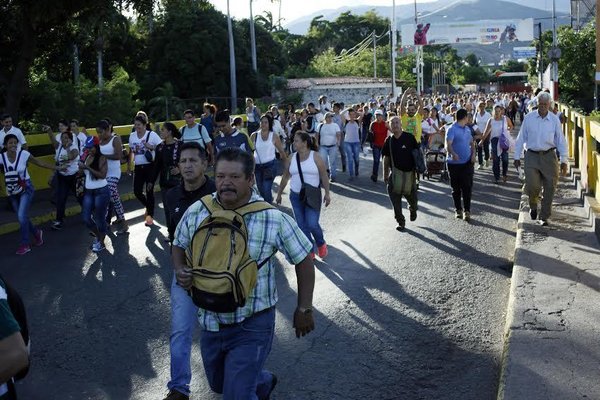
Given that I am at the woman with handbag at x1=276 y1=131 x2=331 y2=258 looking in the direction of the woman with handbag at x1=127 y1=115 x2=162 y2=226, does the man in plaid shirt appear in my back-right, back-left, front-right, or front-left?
back-left

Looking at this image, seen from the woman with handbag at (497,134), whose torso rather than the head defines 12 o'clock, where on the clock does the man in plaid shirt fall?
The man in plaid shirt is roughly at 12 o'clock from the woman with handbag.

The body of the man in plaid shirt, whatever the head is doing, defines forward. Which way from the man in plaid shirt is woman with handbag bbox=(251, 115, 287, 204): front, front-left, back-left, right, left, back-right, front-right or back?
back-right

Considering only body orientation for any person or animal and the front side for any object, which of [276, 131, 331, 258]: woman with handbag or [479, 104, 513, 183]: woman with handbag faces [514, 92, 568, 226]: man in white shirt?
[479, 104, 513, 183]: woman with handbag

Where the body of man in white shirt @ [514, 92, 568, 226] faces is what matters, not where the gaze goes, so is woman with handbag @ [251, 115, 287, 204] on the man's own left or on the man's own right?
on the man's own right

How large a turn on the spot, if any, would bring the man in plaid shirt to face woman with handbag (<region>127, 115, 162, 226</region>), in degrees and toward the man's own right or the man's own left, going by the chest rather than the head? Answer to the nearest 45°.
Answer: approximately 135° to the man's own right

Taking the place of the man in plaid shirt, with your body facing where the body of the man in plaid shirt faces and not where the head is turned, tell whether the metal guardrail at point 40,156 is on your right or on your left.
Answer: on your right

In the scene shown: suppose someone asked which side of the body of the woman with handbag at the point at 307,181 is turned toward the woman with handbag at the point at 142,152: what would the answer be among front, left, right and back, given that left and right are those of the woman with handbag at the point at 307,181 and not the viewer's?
right

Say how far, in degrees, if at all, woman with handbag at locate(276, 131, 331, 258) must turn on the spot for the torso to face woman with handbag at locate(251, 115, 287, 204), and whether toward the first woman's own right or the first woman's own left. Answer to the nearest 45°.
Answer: approximately 135° to the first woman's own right

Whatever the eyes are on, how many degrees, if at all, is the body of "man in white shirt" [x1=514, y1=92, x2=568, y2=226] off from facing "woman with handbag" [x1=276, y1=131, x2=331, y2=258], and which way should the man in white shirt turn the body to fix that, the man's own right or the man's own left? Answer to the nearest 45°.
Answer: approximately 45° to the man's own right

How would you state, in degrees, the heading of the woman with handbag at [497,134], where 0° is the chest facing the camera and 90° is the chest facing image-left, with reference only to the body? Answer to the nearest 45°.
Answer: approximately 0°

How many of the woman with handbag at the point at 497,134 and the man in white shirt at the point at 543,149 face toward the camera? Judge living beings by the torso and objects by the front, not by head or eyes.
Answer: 2
